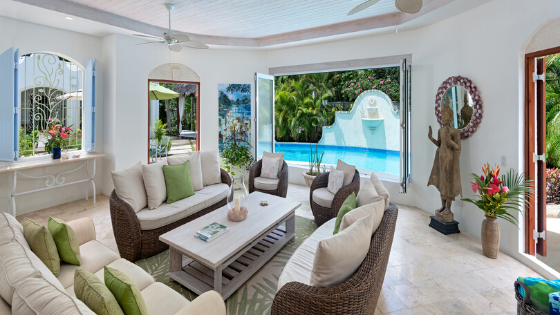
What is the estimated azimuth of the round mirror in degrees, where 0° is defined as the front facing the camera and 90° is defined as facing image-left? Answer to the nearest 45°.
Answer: approximately 45°

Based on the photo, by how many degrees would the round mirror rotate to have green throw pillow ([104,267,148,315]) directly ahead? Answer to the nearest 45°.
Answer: approximately 45° to its left

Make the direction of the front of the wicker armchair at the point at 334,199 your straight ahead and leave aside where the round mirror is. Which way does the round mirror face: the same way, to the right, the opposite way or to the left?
the same way

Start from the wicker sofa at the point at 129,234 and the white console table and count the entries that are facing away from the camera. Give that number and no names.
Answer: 0

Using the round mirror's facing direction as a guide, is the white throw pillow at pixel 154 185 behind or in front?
in front

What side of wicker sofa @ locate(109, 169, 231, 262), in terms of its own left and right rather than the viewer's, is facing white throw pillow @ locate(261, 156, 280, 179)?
left

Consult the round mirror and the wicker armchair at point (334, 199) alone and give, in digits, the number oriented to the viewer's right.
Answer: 0

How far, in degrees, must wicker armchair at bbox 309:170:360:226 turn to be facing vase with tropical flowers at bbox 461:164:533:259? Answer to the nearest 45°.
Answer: approximately 135° to its left

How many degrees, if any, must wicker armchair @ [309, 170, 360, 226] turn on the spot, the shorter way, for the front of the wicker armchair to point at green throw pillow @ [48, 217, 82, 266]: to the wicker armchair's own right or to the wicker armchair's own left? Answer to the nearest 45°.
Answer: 0° — it already faces it

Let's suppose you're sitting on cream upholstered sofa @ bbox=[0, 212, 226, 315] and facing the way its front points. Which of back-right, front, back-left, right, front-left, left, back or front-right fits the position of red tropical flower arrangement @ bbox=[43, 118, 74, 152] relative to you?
front-left

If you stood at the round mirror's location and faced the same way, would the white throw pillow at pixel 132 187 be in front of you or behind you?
in front

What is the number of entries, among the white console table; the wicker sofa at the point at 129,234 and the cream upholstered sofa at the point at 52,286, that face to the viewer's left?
0

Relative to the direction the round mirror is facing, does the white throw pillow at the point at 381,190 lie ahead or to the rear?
ahead

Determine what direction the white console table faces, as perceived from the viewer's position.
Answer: facing the viewer and to the right of the viewer

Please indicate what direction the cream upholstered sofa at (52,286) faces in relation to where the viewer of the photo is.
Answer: facing away from the viewer and to the right of the viewer

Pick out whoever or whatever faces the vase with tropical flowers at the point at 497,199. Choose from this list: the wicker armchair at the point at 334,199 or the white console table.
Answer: the white console table
